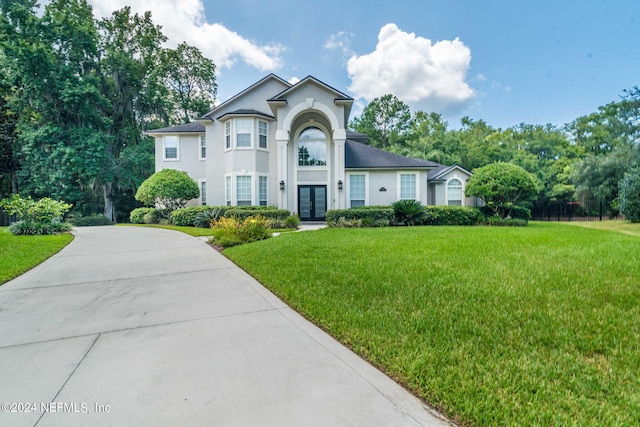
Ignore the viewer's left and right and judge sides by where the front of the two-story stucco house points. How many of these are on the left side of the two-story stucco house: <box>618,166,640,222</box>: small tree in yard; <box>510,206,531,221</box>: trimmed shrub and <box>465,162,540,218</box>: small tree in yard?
3

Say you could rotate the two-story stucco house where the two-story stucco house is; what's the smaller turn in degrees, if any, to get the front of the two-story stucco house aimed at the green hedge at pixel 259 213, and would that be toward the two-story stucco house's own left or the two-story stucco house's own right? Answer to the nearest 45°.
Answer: approximately 45° to the two-story stucco house's own right

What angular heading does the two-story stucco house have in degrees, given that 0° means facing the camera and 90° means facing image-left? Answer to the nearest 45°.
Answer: approximately 0°

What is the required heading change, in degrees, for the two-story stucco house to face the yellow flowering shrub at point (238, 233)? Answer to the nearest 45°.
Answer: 0° — it already faces it

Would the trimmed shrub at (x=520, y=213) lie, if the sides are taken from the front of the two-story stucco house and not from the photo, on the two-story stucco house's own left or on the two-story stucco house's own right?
on the two-story stucco house's own left

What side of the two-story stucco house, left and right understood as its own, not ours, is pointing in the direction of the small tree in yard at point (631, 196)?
left

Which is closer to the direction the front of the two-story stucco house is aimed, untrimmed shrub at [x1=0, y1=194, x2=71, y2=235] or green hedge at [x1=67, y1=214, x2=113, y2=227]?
the untrimmed shrub

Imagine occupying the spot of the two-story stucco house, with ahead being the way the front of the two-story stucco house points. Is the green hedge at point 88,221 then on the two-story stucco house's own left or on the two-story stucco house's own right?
on the two-story stucco house's own right

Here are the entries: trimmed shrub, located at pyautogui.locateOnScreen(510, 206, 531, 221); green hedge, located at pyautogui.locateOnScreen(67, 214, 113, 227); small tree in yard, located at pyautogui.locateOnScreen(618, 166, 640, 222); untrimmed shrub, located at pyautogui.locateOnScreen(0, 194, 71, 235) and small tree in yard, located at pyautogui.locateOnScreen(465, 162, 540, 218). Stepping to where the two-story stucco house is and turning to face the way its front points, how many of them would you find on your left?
3

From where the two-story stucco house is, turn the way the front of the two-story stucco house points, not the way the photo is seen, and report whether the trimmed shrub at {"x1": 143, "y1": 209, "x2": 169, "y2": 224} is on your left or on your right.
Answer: on your right
